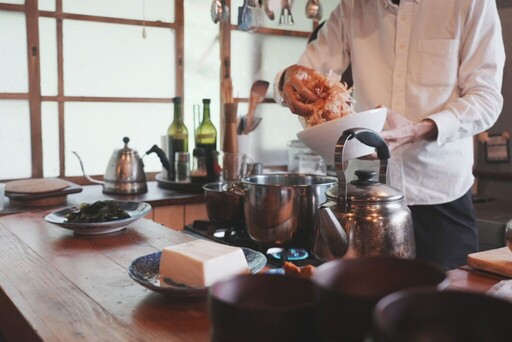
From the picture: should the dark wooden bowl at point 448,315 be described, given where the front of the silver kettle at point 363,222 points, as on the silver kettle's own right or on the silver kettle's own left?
on the silver kettle's own left

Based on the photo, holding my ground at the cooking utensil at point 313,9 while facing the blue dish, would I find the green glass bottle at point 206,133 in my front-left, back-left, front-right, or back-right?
front-right

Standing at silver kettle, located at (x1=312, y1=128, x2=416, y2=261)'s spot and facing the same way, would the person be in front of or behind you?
behind

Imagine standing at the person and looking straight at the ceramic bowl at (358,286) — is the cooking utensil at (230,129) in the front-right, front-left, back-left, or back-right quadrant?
back-right

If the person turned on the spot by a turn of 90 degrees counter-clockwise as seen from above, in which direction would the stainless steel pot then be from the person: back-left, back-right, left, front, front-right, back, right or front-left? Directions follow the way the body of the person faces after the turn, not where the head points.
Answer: right

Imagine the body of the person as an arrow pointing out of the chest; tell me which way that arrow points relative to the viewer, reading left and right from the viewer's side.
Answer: facing the viewer and to the left of the viewer

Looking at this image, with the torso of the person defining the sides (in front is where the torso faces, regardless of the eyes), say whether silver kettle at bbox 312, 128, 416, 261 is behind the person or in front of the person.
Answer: in front

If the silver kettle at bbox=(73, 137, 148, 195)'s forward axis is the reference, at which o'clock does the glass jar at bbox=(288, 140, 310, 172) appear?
The glass jar is roughly at 5 o'clock from the silver kettle.

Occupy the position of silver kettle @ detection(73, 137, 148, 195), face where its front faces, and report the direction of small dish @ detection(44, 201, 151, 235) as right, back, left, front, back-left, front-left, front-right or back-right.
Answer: left

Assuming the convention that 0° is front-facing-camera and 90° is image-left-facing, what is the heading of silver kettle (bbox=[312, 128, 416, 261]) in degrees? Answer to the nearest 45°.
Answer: approximately 45°

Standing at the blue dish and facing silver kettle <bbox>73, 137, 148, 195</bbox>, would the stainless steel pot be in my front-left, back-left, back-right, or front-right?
front-right

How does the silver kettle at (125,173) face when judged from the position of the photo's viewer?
facing to the left of the viewer

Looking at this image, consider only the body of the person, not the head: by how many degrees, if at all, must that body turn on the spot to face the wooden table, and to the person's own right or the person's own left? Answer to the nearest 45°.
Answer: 0° — they already face it
